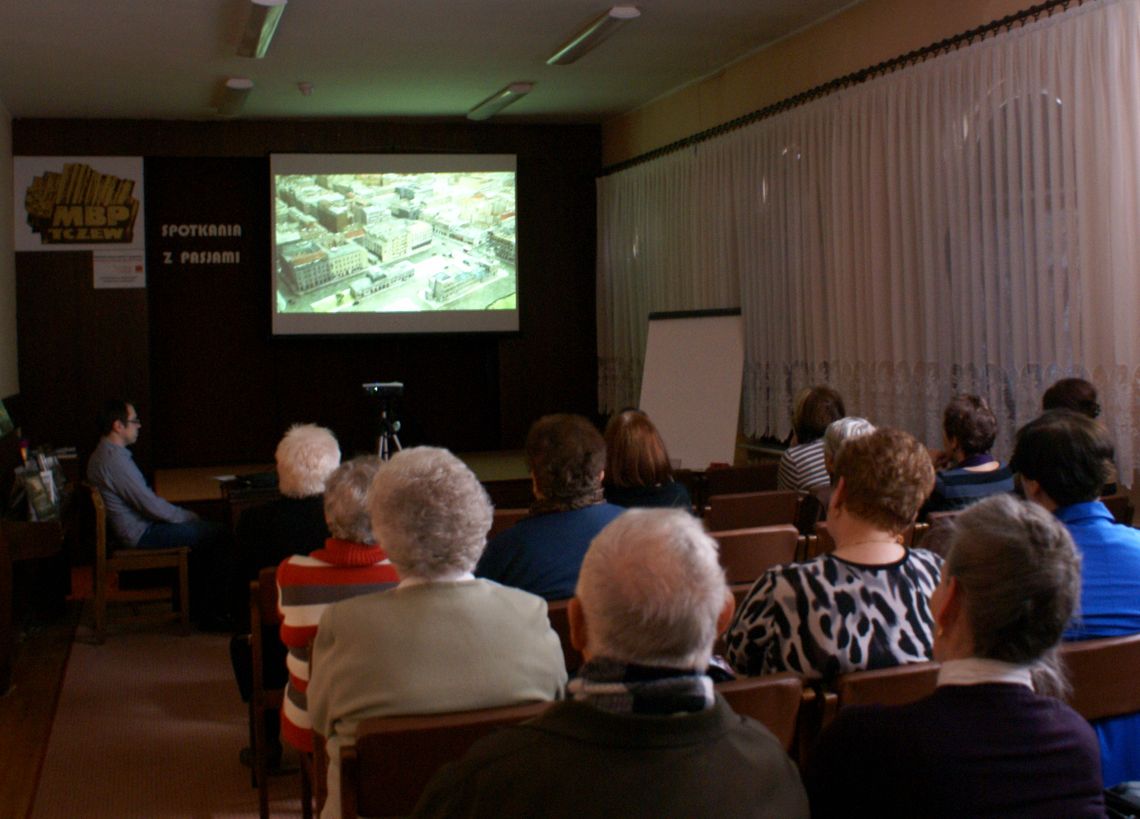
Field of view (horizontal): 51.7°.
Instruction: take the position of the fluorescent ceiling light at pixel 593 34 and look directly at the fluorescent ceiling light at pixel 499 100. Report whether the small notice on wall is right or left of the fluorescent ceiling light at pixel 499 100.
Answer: left

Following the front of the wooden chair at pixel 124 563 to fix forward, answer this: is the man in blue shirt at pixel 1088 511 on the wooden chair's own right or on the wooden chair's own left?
on the wooden chair's own right

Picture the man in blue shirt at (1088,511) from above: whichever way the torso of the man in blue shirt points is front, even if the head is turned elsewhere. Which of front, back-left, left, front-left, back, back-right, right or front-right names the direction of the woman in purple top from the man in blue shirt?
back-left

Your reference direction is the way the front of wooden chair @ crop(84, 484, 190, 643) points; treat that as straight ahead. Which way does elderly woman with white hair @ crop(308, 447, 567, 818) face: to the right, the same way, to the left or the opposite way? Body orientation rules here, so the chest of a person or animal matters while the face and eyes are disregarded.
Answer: to the left

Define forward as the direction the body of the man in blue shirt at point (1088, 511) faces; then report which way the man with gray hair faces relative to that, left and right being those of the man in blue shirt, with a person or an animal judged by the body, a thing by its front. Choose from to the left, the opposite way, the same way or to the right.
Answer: the same way

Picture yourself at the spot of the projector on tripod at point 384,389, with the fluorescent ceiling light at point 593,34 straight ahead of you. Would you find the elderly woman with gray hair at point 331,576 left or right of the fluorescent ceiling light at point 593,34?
right

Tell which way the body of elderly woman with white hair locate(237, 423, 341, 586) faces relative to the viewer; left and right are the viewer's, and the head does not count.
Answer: facing away from the viewer

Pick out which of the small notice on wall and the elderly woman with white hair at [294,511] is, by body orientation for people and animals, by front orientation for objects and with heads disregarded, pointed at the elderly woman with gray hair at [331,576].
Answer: the small notice on wall

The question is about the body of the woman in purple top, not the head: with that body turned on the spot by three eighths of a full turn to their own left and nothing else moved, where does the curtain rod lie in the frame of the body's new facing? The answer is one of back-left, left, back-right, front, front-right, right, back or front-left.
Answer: back

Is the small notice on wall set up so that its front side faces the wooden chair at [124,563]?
yes

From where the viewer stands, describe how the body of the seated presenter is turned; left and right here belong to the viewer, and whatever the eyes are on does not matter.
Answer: facing to the right of the viewer

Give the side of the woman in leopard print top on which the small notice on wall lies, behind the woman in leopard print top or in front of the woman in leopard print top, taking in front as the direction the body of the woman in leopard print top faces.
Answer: in front

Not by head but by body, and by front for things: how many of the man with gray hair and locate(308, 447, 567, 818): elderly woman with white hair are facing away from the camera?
2

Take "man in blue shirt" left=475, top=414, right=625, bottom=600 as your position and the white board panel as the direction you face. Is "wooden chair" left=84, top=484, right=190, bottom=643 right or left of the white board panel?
left

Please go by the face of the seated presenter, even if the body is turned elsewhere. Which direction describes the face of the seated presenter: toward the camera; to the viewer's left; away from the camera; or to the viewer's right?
to the viewer's right

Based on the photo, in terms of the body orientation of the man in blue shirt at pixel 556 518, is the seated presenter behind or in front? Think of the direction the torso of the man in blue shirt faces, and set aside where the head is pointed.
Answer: in front

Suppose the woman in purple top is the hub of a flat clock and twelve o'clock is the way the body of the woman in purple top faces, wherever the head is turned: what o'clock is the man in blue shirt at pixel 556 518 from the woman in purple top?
The man in blue shirt is roughly at 12 o'clock from the woman in purple top.

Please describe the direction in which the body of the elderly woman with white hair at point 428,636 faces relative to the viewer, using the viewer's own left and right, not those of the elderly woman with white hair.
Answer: facing away from the viewer

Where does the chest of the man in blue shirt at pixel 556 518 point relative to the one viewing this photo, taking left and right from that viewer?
facing away from the viewer

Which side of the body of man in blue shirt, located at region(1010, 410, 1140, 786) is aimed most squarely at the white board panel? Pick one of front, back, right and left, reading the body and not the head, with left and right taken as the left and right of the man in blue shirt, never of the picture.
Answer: front

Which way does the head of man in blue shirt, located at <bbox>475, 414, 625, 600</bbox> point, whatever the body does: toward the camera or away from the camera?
away from the camera

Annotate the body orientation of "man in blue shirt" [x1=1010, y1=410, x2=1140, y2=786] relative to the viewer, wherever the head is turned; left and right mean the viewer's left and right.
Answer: facing away from the viewer and to the left of the viewer
